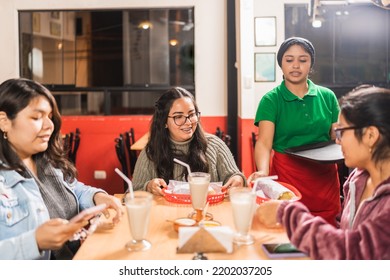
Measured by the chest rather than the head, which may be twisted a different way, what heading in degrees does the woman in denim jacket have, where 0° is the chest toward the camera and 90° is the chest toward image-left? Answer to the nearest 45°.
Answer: approximately 315°

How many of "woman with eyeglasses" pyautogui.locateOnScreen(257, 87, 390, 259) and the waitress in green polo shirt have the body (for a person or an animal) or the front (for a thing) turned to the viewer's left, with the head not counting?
1

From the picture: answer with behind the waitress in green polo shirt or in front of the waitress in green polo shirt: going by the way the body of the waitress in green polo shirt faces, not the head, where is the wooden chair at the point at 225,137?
behind

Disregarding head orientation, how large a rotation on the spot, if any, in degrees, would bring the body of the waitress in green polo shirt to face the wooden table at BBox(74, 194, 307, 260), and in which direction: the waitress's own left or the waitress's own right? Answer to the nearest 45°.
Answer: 0° — they already face it

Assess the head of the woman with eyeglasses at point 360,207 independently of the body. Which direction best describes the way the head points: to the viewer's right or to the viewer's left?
to the viewer's left

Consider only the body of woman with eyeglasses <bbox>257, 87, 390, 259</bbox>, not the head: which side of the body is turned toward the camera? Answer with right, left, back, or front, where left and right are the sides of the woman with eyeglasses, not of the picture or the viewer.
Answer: left

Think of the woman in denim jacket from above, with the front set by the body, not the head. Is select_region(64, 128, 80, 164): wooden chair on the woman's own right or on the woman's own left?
on the woman's own left

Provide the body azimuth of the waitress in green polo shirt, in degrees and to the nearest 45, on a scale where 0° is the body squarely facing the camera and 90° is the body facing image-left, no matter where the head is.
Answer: approximately 0°
